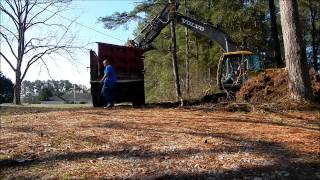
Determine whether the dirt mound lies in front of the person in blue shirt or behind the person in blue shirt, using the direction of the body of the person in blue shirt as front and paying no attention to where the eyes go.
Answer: behind

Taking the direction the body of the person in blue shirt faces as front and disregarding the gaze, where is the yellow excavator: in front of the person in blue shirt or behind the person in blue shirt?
behind
